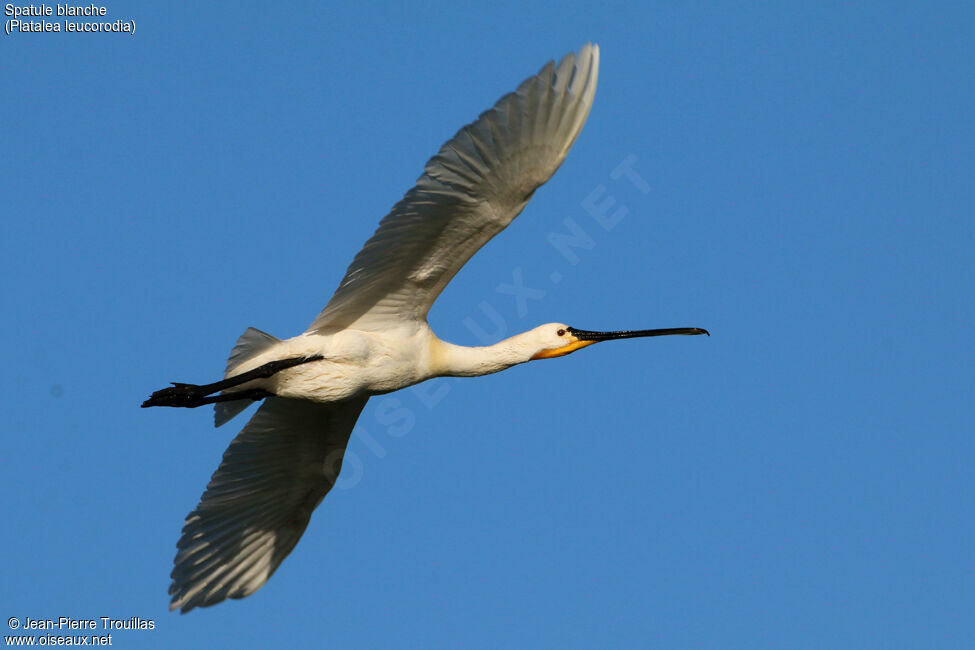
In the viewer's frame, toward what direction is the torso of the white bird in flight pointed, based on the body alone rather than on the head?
to the viewer's right
